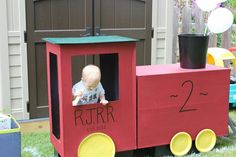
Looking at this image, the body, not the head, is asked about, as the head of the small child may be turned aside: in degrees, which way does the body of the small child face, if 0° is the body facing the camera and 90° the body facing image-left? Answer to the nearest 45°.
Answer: approximately 0°

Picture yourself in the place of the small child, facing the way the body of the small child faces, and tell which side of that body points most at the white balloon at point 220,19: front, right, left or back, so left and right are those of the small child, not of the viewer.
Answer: left

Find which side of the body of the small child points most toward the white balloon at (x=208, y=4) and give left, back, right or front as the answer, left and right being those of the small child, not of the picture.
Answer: left
